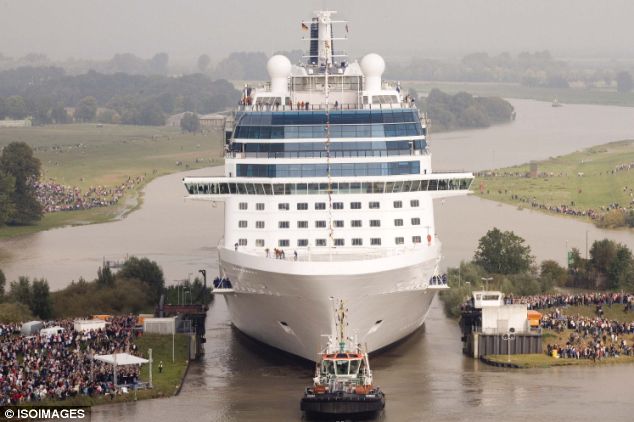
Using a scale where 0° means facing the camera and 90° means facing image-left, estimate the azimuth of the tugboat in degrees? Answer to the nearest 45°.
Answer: approximately 0°
